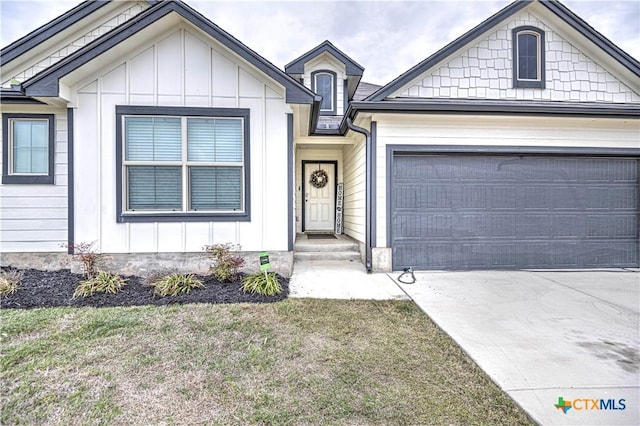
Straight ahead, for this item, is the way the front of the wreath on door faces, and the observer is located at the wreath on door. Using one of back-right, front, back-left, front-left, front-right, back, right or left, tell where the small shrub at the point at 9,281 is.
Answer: front-right

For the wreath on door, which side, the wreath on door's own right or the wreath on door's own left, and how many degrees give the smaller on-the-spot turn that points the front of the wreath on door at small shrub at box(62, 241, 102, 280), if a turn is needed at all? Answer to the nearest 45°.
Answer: approximately 45° to the wreath on door's own right

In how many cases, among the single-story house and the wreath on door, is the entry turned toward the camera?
2

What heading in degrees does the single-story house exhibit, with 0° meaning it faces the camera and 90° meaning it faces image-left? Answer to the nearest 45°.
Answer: approximately 0°

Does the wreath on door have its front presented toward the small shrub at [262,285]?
yes
